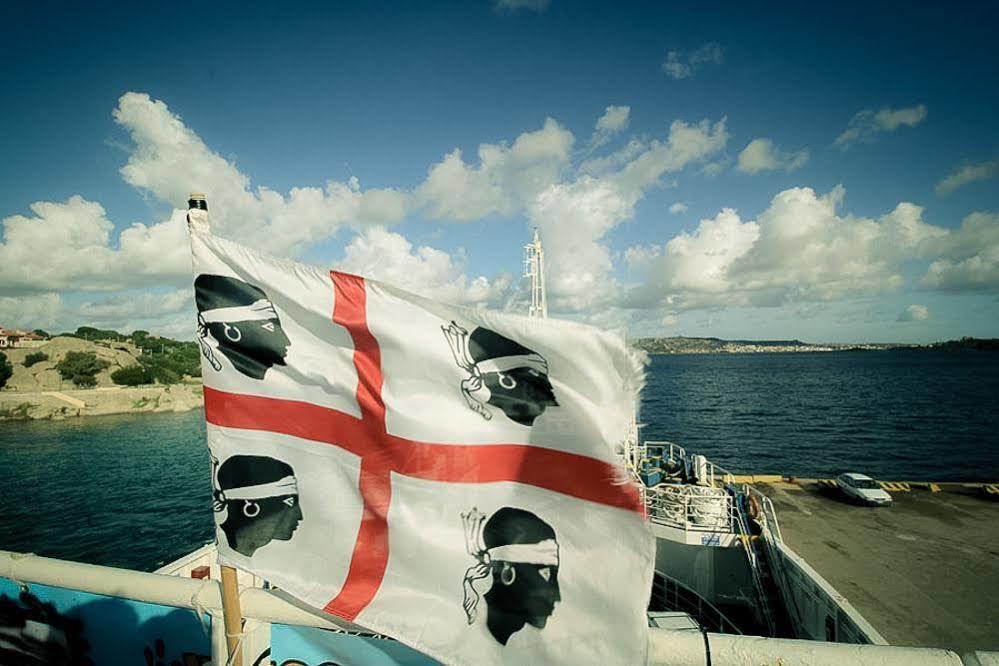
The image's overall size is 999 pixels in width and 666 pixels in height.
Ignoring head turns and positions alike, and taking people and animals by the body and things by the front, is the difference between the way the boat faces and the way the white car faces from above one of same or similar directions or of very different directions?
very different directions

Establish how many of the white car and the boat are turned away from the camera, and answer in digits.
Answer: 1

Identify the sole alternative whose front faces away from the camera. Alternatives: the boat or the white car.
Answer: the boat

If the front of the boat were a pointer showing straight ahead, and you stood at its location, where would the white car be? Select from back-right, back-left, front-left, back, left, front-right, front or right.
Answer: front-right

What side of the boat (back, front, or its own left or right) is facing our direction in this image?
back

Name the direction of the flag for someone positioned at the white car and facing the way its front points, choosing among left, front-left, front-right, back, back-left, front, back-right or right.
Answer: front-right

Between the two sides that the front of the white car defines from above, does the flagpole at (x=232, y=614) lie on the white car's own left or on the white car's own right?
on the white car's own right
